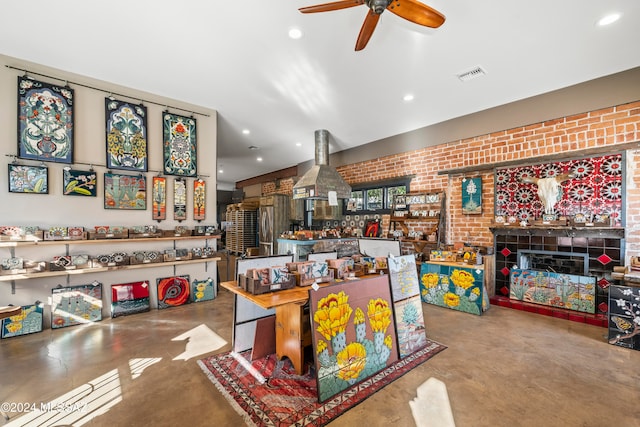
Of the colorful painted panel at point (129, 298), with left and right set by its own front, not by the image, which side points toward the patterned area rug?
front

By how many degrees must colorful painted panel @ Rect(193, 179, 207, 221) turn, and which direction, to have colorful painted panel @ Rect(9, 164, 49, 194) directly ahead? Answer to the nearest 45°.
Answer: approximately 90° to its right

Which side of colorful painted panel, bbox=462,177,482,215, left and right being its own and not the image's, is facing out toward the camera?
front

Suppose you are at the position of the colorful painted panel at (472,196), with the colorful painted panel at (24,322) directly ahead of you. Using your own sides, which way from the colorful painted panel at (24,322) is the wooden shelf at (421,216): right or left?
right

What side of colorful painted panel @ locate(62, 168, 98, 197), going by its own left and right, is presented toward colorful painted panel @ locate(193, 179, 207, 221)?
left

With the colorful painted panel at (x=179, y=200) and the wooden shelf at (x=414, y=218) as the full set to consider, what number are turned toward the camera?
2

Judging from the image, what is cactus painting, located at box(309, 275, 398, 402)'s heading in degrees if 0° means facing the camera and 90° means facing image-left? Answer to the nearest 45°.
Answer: approximately 315°

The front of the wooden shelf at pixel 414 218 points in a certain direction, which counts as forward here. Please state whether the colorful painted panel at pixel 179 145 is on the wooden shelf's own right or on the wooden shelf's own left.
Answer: on the wooden shelf's own right
